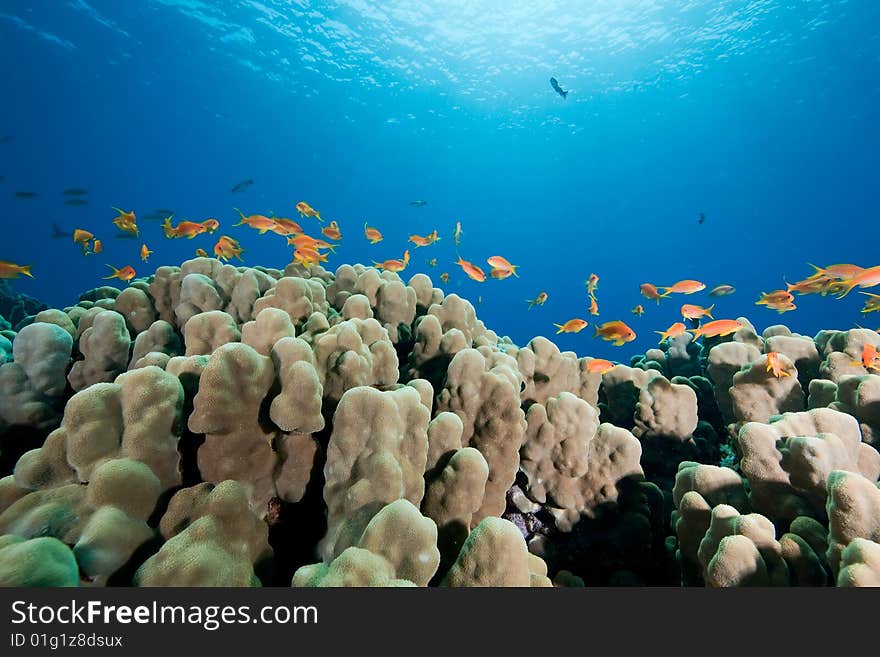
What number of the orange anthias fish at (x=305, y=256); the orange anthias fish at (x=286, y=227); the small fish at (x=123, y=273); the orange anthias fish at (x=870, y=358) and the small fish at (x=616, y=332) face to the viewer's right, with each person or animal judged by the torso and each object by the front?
4

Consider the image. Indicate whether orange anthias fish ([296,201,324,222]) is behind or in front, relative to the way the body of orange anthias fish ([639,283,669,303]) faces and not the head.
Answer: in front

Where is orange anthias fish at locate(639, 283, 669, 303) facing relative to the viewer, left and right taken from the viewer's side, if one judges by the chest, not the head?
facing to the left of the viewer

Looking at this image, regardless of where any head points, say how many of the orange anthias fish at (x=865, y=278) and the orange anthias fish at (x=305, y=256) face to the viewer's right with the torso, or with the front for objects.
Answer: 1

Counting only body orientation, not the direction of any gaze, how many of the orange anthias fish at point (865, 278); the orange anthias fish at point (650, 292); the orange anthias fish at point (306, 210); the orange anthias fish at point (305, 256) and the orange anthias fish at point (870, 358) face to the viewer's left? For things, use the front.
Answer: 3
